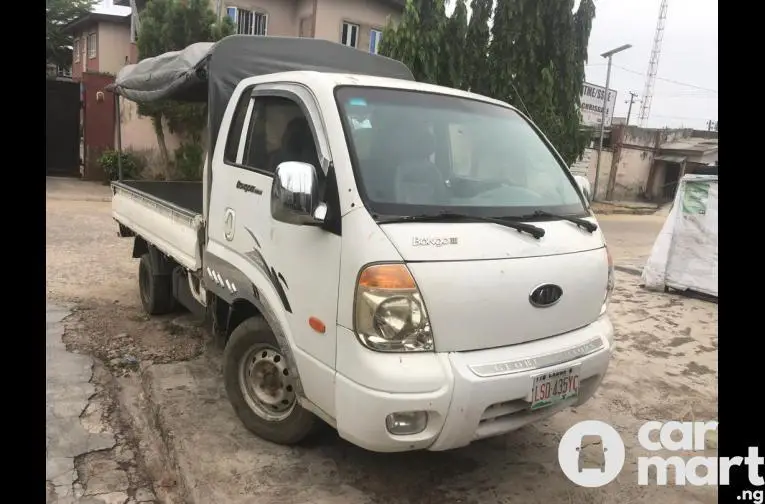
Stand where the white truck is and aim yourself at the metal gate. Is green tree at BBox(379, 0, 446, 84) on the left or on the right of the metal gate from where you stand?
right

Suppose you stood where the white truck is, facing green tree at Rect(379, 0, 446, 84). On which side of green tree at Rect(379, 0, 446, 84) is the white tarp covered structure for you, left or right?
right

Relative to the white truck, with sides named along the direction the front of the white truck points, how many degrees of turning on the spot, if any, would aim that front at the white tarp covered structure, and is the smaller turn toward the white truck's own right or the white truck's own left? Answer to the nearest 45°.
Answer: approximately 90° to the white truck's own left

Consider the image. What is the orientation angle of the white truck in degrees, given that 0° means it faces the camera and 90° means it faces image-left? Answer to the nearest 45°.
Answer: approximately 315°

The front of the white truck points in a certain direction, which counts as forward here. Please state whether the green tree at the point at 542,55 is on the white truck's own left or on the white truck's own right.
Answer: on the white truck's own left

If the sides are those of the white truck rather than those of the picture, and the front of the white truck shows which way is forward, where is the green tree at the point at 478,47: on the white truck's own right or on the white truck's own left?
on the white truck's own left

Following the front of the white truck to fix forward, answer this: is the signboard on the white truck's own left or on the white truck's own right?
on the white truck's own left

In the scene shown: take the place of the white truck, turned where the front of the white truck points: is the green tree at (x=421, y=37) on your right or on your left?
on your left

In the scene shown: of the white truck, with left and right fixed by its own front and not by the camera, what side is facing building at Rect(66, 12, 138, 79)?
back

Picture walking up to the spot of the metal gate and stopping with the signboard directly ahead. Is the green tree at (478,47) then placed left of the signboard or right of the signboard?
right
